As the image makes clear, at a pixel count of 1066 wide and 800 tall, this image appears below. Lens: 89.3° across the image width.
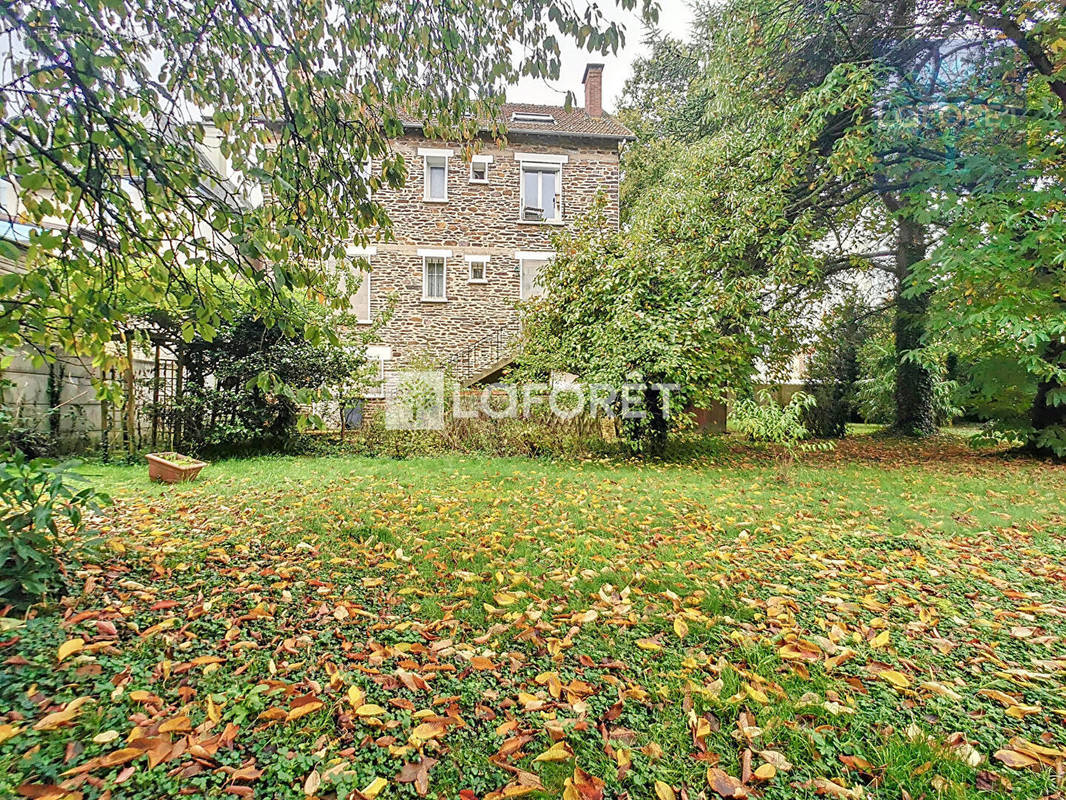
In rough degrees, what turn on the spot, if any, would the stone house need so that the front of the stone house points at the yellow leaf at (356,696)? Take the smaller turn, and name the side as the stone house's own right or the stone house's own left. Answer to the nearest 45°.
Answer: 0° — it already faces it

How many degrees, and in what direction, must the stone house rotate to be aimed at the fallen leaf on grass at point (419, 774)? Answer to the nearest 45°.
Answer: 0° — it already faces it

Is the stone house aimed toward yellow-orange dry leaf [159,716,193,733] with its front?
yes

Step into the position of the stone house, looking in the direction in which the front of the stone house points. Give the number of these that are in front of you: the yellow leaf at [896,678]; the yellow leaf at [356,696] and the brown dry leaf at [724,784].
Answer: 3

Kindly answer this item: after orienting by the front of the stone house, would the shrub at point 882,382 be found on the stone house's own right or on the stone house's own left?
on the stone house's own left

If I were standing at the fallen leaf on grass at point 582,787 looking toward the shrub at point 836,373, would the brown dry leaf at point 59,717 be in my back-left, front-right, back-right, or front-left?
back-left

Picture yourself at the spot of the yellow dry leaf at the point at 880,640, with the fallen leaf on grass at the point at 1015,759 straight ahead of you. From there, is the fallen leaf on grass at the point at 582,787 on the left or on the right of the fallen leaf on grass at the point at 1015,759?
right

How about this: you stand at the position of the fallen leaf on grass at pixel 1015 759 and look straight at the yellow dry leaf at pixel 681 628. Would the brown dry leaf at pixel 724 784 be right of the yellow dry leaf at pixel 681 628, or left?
left

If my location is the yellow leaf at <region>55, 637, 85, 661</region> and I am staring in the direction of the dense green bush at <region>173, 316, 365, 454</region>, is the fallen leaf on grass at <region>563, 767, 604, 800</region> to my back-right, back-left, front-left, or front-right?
back-right

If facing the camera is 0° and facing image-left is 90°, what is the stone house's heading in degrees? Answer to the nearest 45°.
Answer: approximately 0°

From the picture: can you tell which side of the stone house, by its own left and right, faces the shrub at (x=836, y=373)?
left

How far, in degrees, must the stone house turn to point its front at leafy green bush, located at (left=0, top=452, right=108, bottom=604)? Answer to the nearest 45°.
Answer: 0° — it already faces it

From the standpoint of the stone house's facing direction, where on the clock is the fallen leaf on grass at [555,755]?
The fallen leaf on grass is roughly at 12 o'clock from the stone house.

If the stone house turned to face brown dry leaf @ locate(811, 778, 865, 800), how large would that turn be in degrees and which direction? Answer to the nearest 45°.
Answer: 0° — it already faces it

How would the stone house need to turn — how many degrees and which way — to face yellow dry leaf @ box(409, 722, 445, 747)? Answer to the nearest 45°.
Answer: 0° — it already faces it
